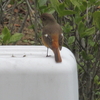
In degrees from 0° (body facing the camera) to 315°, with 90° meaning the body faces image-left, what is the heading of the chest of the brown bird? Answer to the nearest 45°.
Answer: approximately 135°
